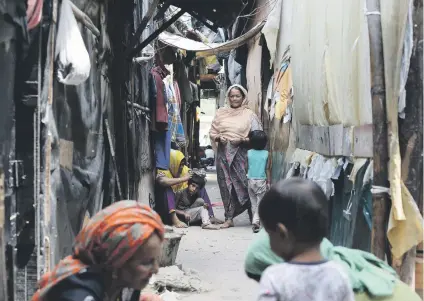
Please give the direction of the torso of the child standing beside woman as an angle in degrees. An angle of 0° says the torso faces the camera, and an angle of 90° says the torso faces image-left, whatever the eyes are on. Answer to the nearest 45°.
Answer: approximately 180°

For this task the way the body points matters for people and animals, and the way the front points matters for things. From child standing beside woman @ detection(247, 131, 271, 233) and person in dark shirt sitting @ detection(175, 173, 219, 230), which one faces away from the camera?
the child standing beside woman

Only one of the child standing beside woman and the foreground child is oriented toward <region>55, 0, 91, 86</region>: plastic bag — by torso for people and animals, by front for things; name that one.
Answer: the foreground child

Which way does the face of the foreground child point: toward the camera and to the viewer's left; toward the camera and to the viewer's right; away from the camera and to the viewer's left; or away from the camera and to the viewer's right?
away from the camera and to the viewer's left

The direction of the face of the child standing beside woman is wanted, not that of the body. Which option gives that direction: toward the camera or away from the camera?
away from the camera

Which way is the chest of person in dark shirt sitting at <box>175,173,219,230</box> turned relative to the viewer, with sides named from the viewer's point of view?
facing the viewer and to the right of the viewer

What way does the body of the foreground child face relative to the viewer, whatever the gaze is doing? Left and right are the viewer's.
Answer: facing away from the viewer and to the left of the viewer

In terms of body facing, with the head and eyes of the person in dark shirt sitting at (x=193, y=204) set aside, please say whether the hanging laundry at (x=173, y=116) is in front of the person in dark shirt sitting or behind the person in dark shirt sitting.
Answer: behind
